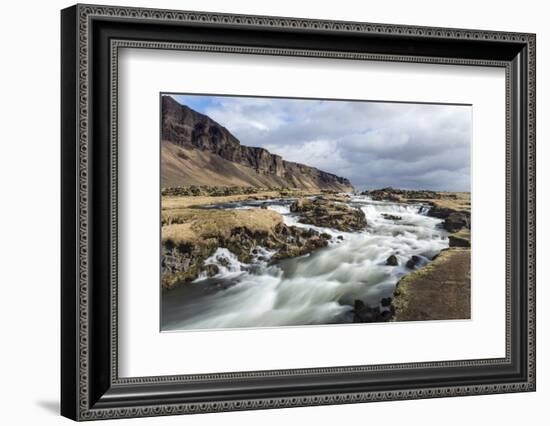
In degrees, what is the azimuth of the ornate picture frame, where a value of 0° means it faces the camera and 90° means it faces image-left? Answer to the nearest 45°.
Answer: approximately 315°
